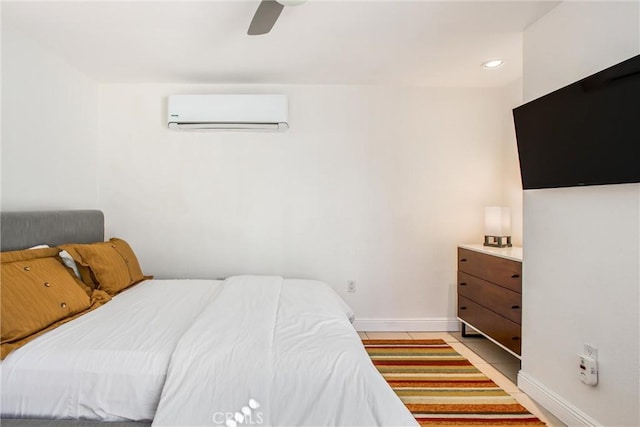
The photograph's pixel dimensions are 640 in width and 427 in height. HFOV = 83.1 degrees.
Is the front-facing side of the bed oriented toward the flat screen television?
yes

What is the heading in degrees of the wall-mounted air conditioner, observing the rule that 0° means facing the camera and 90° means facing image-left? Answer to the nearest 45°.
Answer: approximately 0°

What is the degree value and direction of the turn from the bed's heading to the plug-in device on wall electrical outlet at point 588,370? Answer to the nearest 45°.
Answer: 0° — it already faces it

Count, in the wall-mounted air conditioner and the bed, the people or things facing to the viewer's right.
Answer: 1

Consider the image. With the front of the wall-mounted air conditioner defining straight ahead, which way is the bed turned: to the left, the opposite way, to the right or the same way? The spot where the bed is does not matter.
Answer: to the left

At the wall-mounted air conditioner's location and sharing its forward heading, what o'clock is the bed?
The bed is roughly at 12 o'clock from the wall-mounted air conditioner.

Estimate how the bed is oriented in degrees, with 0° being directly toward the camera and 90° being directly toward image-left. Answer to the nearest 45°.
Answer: approximately 270°

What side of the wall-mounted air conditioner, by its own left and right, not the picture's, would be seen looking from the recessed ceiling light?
left
